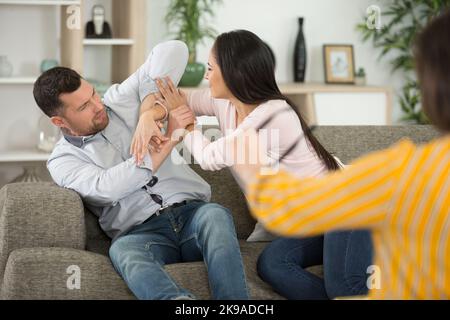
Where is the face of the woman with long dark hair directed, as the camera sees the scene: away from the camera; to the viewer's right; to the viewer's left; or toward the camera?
to the viewer's left

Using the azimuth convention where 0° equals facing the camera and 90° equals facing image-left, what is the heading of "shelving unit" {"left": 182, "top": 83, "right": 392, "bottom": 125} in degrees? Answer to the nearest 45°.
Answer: approximately 0°

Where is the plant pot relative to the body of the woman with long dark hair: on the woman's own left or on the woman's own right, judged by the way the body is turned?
on the woman's own right

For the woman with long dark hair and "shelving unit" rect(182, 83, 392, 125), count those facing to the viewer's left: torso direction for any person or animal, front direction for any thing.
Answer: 1

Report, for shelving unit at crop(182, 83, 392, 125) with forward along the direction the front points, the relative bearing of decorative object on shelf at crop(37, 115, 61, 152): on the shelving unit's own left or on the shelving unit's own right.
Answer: on the shelving unit's own right

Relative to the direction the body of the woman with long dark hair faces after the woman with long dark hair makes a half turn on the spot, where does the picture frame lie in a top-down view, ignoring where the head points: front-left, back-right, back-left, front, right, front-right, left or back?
left

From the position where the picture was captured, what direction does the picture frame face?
facing the viewer

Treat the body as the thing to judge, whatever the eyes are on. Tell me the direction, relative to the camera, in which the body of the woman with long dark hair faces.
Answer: to the viewer's left

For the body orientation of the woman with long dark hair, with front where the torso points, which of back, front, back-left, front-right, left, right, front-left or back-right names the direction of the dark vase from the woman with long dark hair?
right

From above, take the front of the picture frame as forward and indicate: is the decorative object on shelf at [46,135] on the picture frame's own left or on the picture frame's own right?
on the picture frame's own right

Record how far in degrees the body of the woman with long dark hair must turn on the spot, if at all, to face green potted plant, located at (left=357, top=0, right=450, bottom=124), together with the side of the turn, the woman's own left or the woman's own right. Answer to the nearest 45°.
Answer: approximately 90° to the woman's own right

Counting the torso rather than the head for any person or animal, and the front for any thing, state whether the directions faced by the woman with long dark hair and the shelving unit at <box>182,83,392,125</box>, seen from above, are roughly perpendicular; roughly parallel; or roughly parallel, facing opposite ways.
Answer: roughly perpendicular
